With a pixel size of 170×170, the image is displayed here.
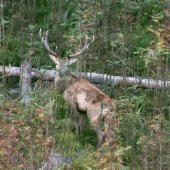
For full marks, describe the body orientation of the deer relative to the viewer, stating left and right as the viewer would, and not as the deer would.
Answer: facing away from the viewer and to the left of the viewer
